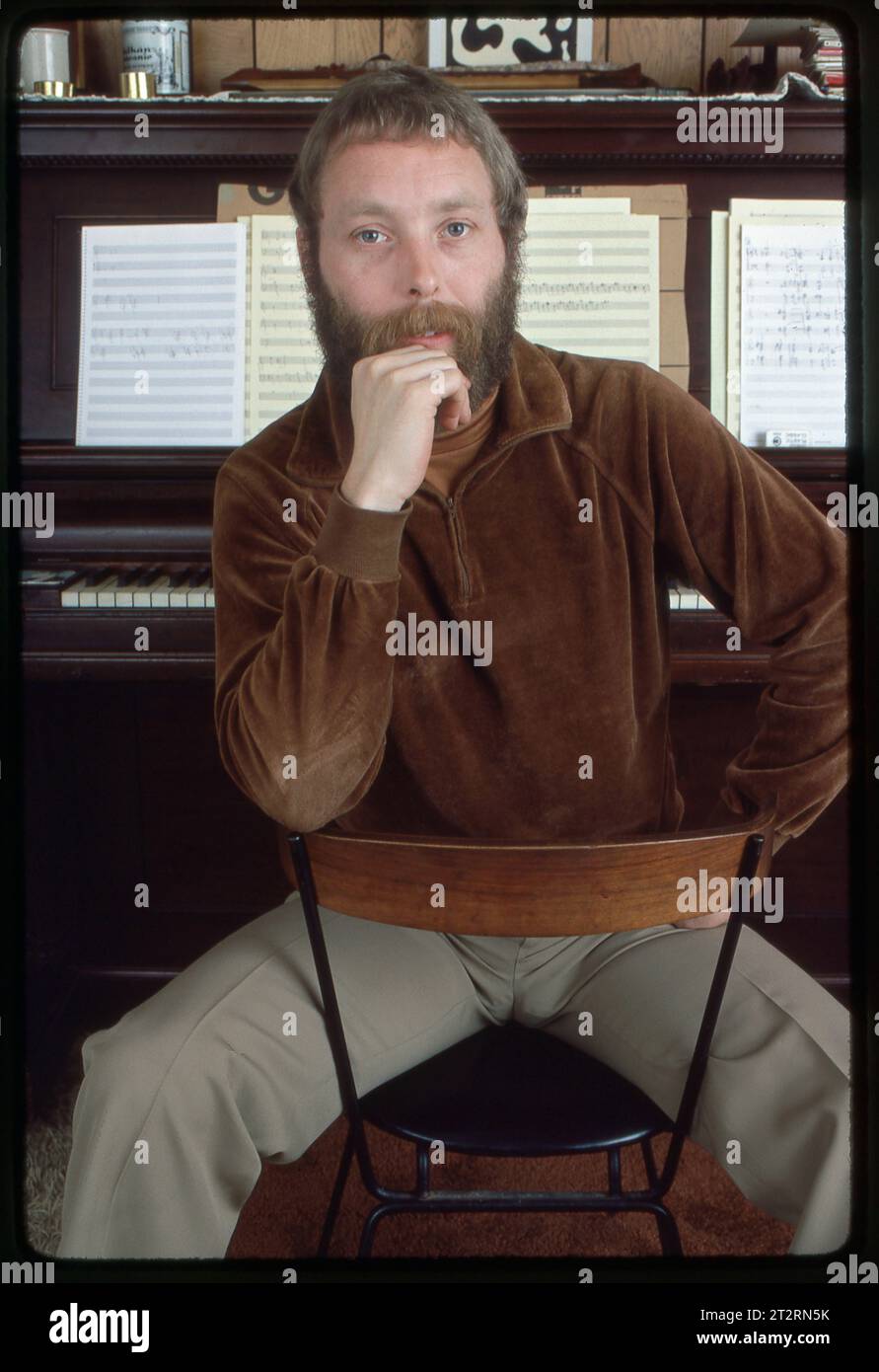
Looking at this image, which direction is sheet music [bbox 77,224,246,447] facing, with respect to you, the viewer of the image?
facing the viewer

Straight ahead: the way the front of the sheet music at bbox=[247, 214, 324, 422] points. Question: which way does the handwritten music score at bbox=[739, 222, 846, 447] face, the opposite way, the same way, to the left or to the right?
the same way

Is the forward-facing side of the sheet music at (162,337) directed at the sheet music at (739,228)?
no

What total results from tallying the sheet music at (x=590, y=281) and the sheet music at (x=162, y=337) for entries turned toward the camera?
2

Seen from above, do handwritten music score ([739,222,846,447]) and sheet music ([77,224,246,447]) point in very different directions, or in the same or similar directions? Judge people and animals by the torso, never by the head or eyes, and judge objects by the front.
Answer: same or similar directions

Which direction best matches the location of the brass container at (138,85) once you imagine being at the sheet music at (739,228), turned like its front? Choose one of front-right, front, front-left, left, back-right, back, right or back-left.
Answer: right

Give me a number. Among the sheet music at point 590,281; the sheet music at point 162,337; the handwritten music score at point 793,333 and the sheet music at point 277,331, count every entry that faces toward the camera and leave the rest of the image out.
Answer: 4

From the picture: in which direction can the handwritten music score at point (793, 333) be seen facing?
toward the camera

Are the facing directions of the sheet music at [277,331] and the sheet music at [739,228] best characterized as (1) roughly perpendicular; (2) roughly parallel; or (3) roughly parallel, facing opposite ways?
roughly parallel

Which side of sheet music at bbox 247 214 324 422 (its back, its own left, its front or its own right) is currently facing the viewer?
front
